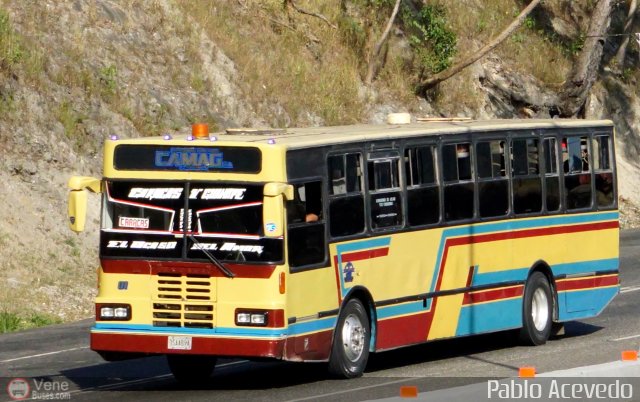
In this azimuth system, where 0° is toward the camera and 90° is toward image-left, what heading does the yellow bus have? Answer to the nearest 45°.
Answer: approximately 45°

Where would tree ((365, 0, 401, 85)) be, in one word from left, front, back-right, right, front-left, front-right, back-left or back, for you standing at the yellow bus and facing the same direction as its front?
back-right

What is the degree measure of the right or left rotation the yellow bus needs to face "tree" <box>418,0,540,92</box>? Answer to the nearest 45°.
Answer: approximately 135° to its right

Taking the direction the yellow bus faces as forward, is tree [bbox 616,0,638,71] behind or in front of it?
behind

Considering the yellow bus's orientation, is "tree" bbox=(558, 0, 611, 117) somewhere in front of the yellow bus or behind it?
behind
